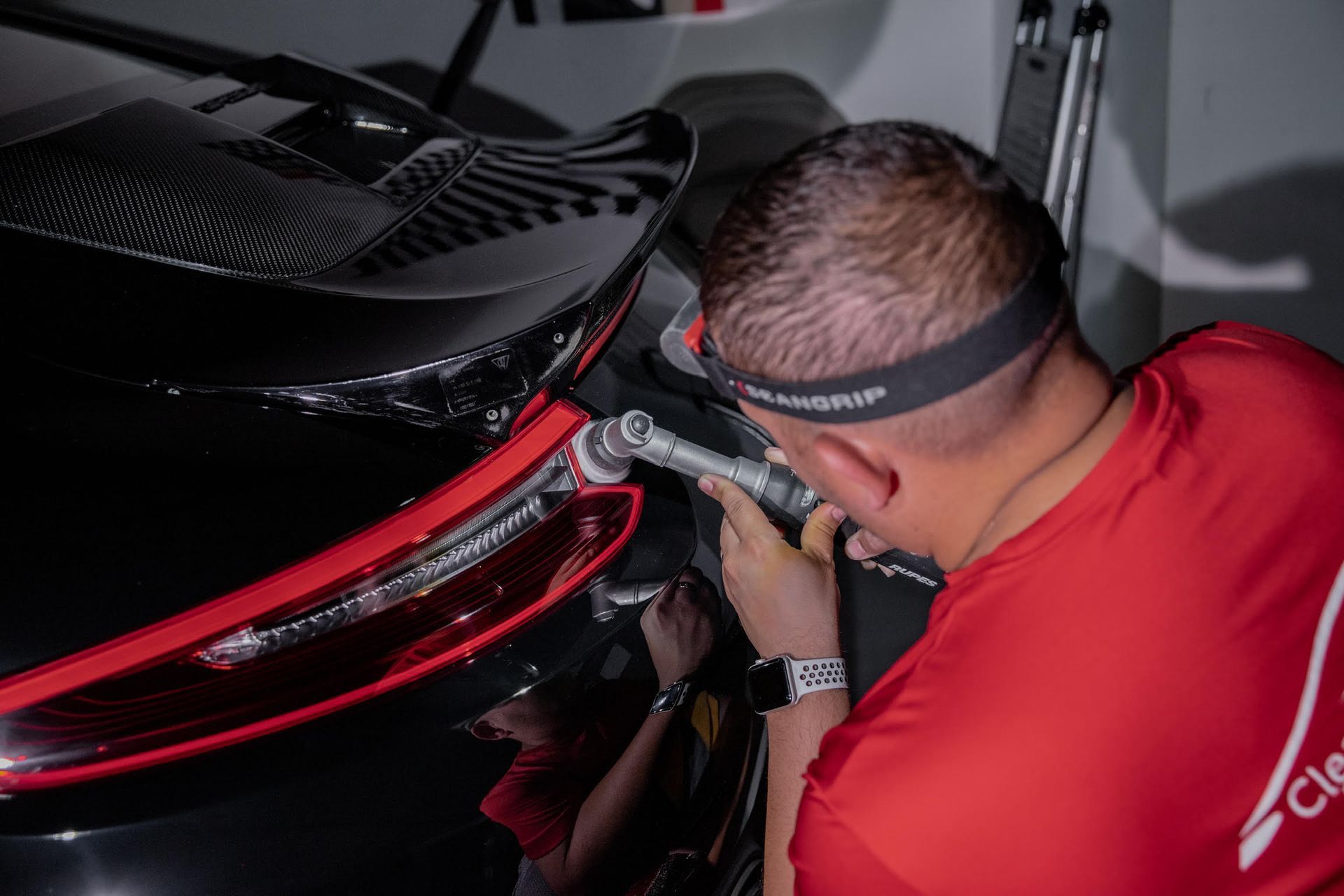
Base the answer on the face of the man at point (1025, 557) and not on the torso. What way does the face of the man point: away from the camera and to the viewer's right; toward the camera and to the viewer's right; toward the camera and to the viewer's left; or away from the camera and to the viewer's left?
away from the camera and to the viewer's left

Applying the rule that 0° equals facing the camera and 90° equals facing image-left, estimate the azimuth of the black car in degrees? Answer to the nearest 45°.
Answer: approximately 135°

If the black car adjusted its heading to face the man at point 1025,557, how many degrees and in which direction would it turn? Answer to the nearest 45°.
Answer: approximately 180°
